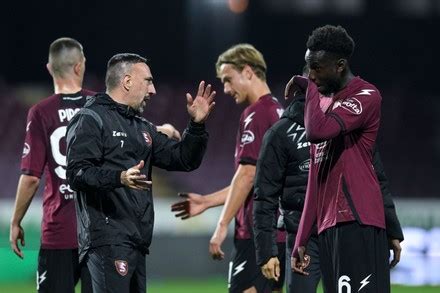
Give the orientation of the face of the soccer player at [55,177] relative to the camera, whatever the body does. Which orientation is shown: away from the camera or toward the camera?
away from the camera

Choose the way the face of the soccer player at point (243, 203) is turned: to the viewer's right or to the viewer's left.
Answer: to the viewer's left

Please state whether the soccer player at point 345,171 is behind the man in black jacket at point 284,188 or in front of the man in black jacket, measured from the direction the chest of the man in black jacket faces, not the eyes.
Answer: in front

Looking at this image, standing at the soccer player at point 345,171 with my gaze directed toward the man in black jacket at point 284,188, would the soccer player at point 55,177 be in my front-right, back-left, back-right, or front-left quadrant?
front-left

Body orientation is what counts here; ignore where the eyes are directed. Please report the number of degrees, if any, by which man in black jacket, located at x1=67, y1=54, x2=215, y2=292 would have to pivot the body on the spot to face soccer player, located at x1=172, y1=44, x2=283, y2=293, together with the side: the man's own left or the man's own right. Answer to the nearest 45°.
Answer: approximately 90° to the man's own left

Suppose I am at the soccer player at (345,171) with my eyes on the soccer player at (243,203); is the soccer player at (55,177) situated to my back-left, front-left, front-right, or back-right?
front-left

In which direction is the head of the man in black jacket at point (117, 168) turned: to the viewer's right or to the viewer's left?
to the viewer's right

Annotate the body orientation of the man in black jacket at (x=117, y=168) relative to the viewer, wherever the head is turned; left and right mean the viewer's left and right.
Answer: facing the viewer and to the right of the viewer

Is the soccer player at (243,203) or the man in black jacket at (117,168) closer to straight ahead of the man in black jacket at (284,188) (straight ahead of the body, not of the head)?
the man in black jacket

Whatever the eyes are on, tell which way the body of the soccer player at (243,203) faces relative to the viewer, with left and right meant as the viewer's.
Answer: facing to the left of the viewer

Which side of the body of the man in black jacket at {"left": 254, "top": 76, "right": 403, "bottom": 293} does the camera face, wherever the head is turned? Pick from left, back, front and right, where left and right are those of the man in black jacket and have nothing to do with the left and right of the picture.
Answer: front

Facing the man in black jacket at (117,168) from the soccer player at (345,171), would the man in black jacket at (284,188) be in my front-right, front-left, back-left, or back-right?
front-right
